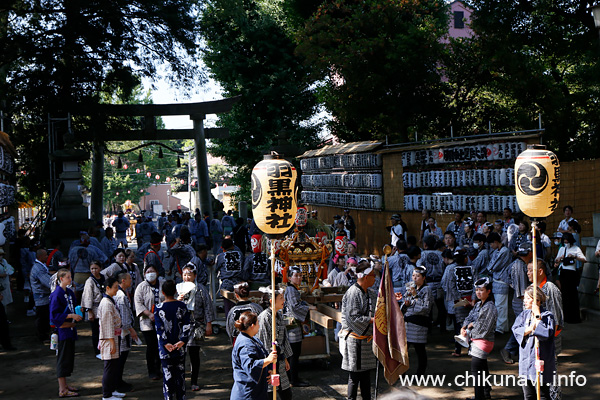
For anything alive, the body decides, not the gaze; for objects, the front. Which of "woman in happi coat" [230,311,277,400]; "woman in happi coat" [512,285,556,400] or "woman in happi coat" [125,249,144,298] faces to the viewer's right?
"woman in happi coat" [230,311,277,400]

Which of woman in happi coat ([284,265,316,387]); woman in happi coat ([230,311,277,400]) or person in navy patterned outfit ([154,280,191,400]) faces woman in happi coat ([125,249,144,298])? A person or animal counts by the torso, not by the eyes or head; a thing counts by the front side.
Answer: person in navy patterned outfit ([154,280,191,400])

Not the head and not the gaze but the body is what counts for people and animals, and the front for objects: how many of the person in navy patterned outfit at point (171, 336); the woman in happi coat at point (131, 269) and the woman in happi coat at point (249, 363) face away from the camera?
1

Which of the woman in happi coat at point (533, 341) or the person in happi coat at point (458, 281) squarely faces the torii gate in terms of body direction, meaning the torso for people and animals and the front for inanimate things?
the person in happi coat at point (458, 281)

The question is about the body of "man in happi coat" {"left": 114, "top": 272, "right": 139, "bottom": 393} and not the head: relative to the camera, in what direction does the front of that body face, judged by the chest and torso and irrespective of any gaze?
to the viewer's right

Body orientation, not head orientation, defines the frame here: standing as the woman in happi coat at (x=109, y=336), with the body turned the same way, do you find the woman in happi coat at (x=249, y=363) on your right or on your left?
on your right

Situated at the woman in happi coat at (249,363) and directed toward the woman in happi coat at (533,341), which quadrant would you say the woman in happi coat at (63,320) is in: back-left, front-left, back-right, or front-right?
back-left

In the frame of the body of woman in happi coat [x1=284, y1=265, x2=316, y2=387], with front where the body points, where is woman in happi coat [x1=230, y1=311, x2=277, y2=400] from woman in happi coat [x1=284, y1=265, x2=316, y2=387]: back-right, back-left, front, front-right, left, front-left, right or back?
right

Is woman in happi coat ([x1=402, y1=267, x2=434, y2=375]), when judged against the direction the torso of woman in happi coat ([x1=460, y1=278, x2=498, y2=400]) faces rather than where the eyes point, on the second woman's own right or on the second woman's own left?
on the second woman's own right

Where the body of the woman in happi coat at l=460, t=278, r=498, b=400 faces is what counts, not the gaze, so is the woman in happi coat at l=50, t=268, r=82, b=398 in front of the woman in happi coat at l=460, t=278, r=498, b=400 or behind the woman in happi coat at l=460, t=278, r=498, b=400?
in front

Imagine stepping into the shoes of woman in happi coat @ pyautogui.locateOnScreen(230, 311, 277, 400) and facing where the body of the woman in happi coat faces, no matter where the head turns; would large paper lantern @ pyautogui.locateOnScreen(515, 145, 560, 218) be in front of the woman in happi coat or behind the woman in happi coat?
in front

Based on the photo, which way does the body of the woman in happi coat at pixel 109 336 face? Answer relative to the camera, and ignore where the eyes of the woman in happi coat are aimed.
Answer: to the viewer's right

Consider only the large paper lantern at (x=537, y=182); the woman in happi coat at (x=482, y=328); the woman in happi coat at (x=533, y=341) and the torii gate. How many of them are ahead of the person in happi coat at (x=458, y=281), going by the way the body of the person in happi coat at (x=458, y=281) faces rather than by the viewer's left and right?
1
